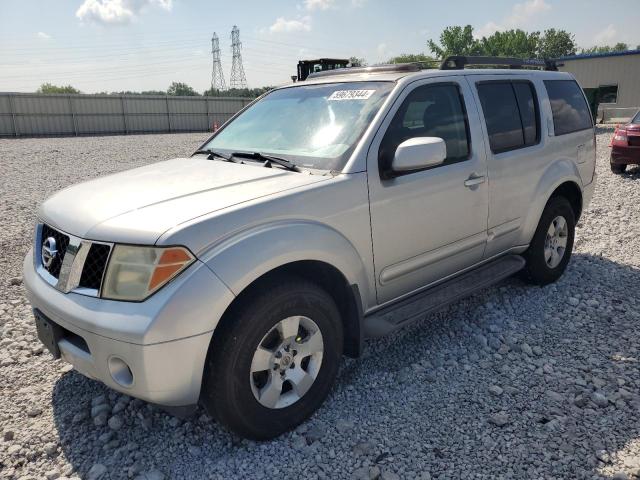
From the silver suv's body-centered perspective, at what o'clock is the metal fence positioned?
The metal fence is roughly at 4 o'clock from the silver suv.

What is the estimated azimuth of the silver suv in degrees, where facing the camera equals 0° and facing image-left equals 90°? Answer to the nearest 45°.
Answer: approximately 45°

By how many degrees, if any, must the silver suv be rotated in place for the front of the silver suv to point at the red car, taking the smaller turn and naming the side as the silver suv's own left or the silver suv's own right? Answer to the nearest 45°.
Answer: approximately 180°

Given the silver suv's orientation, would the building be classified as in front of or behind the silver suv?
behind
